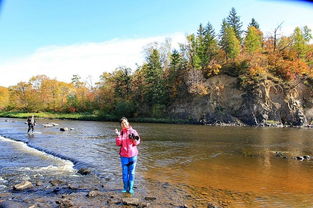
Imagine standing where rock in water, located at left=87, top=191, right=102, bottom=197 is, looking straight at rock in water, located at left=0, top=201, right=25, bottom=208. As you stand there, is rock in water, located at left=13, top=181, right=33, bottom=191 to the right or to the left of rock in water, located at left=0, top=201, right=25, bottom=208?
right

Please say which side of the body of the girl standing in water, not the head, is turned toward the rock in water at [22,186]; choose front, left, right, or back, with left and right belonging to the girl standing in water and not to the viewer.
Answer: right

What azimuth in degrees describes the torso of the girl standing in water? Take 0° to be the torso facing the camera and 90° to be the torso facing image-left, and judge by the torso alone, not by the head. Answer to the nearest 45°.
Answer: approximately 0°

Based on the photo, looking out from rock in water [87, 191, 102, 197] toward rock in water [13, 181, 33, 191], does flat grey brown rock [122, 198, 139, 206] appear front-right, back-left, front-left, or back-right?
back-left

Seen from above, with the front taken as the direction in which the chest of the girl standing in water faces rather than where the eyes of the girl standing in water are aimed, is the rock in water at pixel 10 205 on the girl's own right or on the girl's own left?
on the girl's own right
